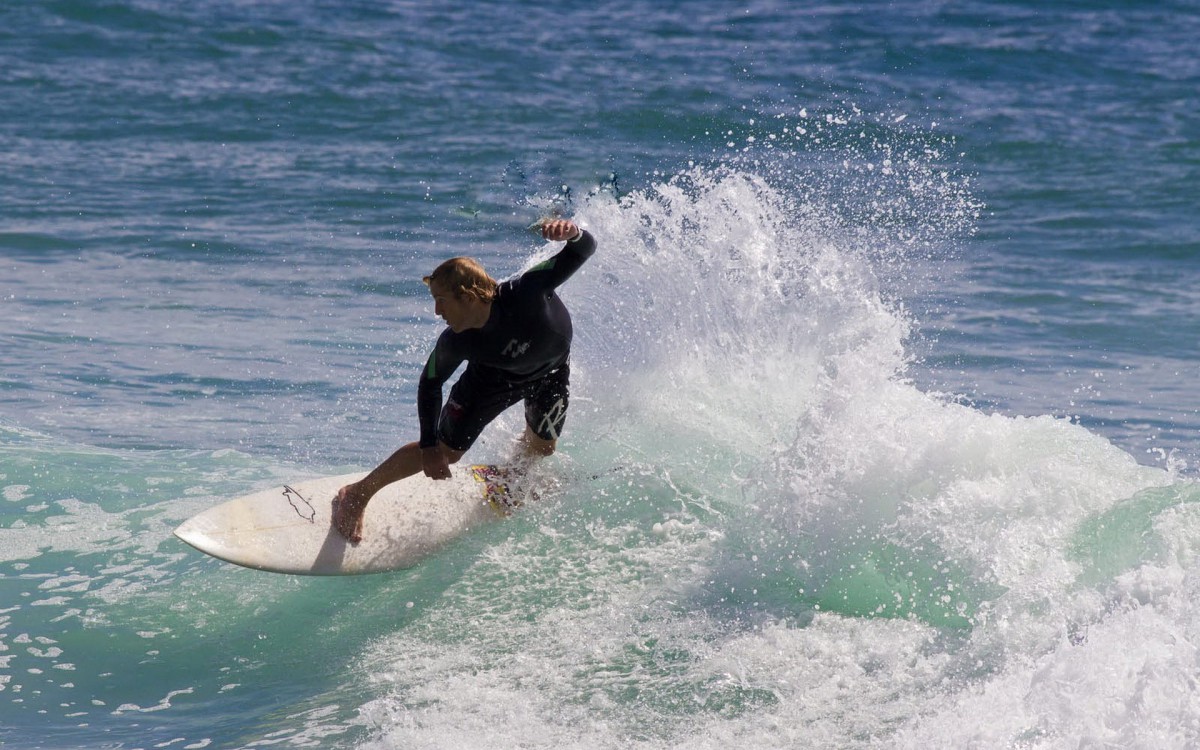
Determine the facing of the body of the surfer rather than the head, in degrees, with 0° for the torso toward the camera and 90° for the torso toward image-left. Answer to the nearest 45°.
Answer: approximately 45°

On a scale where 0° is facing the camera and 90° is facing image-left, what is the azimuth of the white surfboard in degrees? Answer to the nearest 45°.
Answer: approximately 90°
